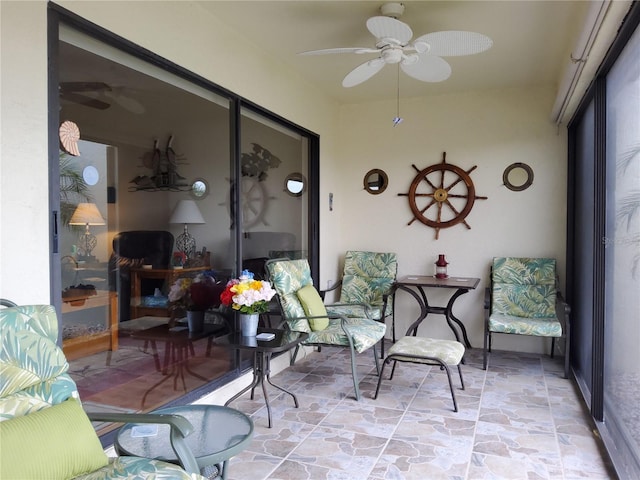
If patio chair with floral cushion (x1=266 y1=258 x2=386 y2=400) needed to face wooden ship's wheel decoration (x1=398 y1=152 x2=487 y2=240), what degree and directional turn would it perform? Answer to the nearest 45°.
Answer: approximately 90° to its left

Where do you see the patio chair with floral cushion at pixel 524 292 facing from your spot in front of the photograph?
facing the viewer

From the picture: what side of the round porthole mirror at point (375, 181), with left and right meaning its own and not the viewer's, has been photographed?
front

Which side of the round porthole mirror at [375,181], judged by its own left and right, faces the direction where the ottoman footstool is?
front

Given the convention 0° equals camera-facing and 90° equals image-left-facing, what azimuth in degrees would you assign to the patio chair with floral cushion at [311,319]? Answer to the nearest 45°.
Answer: approximately 315°

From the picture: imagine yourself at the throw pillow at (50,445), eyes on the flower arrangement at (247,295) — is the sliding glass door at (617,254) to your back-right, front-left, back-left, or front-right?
front-right

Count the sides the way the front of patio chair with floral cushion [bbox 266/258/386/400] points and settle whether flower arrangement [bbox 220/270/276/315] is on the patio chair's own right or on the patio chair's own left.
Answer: on the patio chair's own right

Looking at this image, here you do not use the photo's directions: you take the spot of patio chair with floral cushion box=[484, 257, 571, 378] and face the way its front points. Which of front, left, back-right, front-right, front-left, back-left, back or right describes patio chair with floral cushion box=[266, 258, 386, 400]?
front-right

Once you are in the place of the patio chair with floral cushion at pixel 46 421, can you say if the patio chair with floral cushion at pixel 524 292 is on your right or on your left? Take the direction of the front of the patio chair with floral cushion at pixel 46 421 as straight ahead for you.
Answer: on your left

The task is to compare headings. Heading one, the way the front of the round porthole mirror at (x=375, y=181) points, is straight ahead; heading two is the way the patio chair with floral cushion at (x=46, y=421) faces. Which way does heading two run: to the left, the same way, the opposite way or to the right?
to the left

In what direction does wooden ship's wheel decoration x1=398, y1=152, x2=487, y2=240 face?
toward the camera

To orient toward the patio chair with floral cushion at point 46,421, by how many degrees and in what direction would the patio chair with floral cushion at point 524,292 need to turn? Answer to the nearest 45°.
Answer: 0° — it already faces it

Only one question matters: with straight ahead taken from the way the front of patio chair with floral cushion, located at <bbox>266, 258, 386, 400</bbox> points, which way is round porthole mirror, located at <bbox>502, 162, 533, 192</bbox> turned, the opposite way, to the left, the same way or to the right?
to the right

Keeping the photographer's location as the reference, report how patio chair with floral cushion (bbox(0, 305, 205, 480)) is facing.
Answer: facing the viewer and to the right of the viewer

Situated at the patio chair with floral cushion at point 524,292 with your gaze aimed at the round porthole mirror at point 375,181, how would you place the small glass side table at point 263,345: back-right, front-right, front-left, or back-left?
front-left

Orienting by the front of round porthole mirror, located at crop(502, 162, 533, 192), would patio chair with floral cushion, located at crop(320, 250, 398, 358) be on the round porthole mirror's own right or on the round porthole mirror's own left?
on the round porthole mirror's own right

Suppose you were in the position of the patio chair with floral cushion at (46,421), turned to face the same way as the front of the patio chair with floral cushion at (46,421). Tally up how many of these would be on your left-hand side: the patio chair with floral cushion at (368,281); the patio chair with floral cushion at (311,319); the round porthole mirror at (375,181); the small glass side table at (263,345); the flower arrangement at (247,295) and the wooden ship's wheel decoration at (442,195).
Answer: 6

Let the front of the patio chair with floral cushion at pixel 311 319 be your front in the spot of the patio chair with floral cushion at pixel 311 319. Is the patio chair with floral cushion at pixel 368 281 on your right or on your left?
on your left
